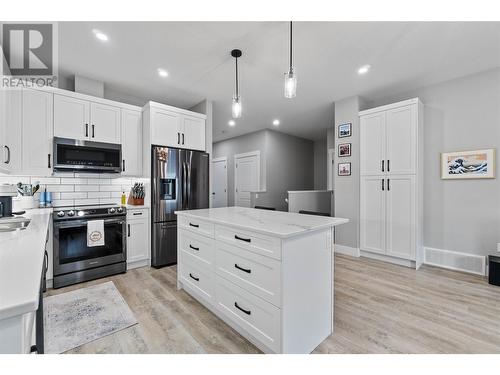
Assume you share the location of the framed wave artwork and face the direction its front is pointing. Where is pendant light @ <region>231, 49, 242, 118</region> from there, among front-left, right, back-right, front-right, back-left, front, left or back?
front-right

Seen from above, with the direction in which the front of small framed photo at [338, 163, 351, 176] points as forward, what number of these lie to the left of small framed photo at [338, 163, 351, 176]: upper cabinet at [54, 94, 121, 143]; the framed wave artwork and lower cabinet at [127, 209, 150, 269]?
1

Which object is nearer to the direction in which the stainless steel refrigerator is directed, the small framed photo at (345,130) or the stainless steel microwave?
the small framed photo

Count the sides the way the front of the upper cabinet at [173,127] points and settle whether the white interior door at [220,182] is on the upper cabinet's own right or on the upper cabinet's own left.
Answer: on the upper cabinet's own left

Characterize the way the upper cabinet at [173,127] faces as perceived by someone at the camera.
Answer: facing the viewer and to the right of the viewer

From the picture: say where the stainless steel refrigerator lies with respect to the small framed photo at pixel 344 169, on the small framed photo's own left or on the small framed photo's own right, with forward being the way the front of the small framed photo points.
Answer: on the small framed photo's own right

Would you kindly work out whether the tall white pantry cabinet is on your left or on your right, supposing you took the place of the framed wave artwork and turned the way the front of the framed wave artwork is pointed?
on your right

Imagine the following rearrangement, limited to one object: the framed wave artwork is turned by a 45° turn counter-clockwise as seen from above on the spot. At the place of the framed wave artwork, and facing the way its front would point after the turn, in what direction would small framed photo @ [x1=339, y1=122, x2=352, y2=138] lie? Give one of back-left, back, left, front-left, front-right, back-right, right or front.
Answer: back-right

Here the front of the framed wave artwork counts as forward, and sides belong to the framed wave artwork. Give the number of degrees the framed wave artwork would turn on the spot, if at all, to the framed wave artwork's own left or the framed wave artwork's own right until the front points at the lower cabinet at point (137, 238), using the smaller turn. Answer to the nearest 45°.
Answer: approximately 45° to the framed wave artwork's own right

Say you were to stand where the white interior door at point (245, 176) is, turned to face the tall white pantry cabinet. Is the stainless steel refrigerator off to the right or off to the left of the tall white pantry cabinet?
right

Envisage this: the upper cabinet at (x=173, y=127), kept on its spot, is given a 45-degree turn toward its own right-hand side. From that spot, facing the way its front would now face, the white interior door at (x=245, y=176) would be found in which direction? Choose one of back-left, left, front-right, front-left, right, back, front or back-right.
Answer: back-left

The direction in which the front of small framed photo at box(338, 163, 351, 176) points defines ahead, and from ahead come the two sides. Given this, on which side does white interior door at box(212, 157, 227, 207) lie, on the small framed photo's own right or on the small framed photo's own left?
on the small framed photo's own right

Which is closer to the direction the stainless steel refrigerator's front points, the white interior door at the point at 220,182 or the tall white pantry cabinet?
the tall white pantry cabinet

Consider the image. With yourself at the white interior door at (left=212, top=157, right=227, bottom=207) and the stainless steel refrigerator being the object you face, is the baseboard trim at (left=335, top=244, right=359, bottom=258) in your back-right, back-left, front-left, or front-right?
front-left

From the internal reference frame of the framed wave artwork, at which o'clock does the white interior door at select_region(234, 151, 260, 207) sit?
The white interior door is roughly at 3 o'clock from the framed wave artwork.

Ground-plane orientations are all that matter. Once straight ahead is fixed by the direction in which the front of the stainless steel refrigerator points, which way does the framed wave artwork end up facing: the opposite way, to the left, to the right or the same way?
to the right

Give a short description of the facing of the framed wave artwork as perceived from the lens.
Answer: facing the viewer

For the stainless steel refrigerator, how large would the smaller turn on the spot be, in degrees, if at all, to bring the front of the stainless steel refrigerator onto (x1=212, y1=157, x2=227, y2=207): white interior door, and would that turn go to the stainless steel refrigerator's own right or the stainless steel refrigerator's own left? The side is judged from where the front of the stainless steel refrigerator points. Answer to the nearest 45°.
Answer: approximately 135° to the stainless steel refrigerator's own left
